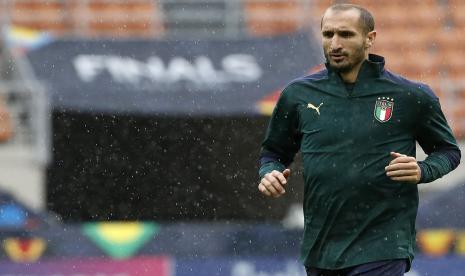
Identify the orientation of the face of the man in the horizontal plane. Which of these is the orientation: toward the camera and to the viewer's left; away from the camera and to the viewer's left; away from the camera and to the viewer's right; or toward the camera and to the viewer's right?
toward the camera and to the viewer's left

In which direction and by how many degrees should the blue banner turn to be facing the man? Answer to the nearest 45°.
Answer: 0° — it already faces them

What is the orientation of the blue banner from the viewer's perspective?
toward the camera
